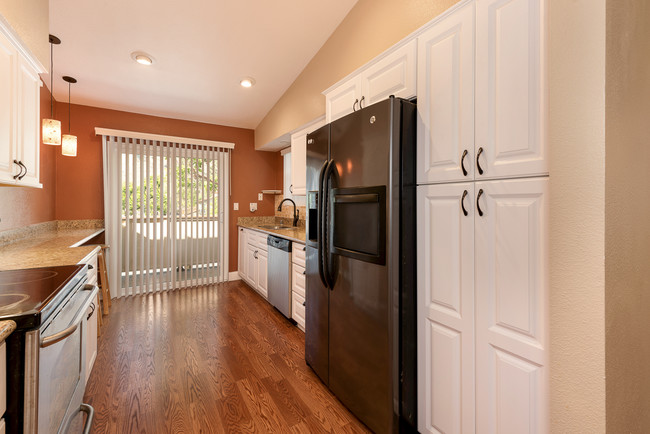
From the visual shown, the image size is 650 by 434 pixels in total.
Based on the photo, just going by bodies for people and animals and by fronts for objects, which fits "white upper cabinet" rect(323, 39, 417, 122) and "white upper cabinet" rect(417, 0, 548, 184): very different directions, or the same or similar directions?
same or similar directions

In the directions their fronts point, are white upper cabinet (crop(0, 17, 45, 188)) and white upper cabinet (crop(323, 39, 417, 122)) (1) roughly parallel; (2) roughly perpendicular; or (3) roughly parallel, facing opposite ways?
roughly parallel, facing opposite ways

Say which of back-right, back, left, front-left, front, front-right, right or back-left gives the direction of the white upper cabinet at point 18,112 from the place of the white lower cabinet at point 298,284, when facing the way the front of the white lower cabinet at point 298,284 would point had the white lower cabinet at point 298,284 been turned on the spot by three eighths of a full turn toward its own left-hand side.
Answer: back-right

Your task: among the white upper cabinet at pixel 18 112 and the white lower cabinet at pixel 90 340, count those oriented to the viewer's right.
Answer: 2

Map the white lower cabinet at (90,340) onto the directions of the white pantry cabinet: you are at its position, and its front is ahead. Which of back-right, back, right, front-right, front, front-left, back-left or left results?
front-right

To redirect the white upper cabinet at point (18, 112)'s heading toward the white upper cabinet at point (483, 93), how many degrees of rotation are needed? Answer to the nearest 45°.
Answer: approximately 45° to its right

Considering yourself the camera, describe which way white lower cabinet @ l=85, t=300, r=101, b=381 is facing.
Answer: facing to the right of the viewer

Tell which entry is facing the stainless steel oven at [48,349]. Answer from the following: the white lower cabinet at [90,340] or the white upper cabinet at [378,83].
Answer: the white upper cabinet

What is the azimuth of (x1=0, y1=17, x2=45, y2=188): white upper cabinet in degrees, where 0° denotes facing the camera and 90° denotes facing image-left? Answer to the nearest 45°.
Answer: approximately 270°

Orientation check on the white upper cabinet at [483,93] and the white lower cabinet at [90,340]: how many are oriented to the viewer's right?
1

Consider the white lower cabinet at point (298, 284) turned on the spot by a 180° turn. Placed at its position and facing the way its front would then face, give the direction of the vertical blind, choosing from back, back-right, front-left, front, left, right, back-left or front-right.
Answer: left

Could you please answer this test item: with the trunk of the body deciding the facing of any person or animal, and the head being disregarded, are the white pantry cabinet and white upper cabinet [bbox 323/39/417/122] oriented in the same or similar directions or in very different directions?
same or similar directions

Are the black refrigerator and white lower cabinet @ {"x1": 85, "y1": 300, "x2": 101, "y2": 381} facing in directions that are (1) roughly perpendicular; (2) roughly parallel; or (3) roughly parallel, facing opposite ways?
roughly parallel, facing opposite ways

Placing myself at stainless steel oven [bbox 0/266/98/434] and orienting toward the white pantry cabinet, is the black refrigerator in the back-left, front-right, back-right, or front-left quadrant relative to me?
front-left

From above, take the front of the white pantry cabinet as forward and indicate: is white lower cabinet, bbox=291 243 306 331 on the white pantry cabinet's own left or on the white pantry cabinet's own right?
on the white pantry cabinet's own right

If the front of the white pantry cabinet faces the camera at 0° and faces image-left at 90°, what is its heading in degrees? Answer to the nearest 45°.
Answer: approximately 45°

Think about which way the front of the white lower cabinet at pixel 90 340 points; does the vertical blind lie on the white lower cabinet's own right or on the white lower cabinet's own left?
on the white lower cabinet's own left
